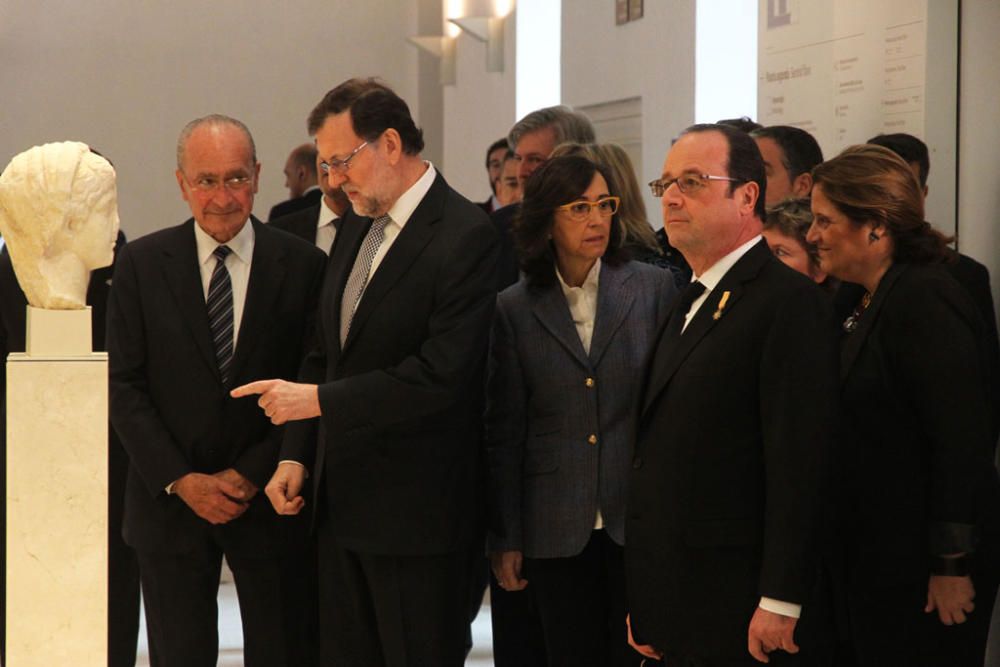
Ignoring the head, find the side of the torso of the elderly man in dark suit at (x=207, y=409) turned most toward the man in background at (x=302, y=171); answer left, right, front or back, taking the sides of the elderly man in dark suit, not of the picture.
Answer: back

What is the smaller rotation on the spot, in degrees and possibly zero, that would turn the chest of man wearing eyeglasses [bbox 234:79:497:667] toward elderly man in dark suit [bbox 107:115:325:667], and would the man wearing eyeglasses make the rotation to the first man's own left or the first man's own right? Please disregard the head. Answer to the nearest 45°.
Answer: approximately 90° to the first man's own right

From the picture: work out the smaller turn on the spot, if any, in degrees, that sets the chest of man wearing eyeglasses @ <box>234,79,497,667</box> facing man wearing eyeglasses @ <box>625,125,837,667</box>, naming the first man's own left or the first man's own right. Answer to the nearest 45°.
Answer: approximately 90° to the first man's own left

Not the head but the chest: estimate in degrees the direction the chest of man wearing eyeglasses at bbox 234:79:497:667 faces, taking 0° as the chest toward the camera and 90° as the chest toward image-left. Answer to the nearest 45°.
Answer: approximately 45°
